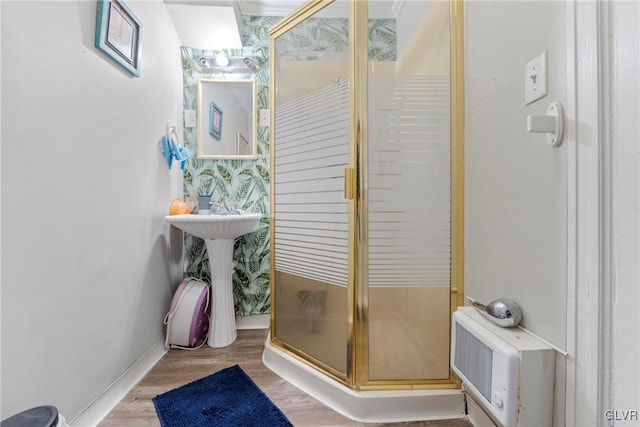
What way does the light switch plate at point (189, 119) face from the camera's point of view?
toward the camera

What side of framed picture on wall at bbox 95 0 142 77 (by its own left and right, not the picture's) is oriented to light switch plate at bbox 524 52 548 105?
front

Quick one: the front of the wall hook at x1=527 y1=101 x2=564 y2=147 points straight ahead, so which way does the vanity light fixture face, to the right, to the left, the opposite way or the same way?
to the left

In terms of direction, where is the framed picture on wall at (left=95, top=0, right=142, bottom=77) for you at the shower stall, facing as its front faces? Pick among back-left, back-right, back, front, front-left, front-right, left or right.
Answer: front-right

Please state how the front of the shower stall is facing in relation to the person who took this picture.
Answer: facing the viewer and to the left of the viewer

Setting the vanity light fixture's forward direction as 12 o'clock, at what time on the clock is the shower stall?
The shower stall is roughly at 11 o'clock from the vanity light fixture.

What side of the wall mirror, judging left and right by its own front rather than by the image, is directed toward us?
front

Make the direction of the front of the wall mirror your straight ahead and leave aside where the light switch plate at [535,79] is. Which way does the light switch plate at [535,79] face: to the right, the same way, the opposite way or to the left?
to the right
